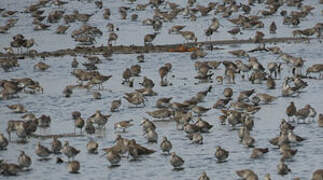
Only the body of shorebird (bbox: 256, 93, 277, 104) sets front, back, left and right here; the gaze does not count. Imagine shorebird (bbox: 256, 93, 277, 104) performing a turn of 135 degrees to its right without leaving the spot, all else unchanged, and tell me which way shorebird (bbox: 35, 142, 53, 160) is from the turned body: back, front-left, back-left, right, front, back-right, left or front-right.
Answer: back

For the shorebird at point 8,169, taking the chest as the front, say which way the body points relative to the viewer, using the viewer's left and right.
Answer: facing to the left of the viewer

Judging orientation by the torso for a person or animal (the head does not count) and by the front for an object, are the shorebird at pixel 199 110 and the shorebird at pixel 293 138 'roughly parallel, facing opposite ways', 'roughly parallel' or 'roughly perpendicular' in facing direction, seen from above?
roughly parallel

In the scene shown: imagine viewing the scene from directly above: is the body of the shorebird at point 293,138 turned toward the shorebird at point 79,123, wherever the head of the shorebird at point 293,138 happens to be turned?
yes

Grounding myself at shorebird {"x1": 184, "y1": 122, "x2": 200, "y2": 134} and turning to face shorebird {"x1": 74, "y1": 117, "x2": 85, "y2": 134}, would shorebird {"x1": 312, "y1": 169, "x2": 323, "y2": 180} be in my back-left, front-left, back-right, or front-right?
back-left

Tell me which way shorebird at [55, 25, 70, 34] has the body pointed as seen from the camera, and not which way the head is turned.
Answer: to the viewer's left

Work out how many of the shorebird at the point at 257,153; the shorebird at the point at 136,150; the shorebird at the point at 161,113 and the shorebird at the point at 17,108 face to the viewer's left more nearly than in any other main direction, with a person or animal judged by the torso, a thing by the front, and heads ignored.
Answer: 2
